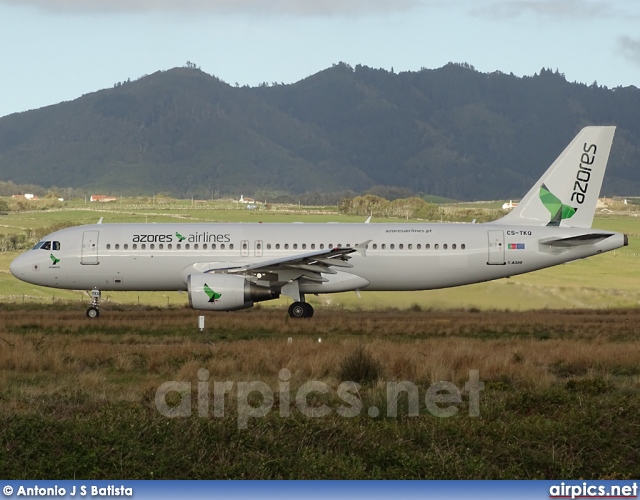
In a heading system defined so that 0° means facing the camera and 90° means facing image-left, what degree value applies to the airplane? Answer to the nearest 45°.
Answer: approximately 90°

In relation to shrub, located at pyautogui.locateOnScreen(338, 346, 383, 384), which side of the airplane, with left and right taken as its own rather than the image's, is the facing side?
left
